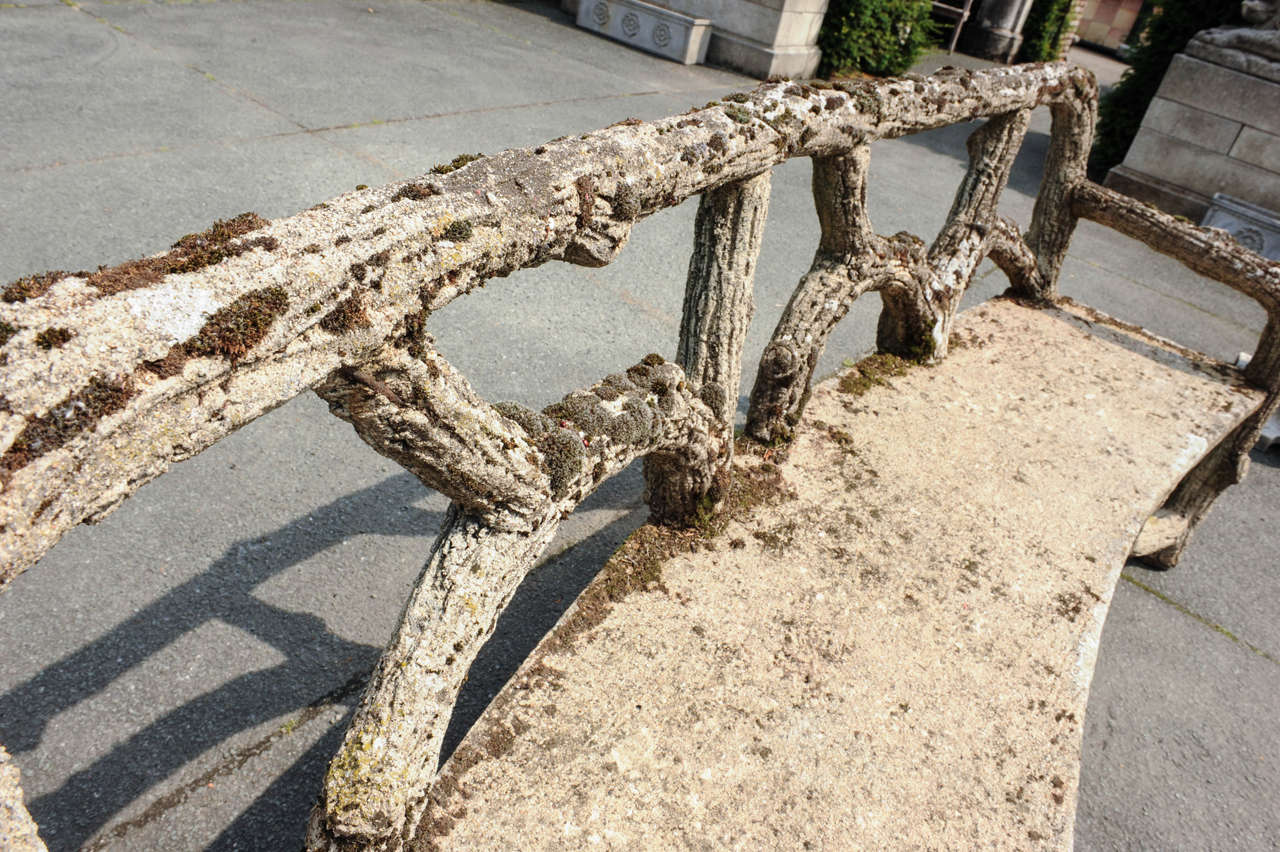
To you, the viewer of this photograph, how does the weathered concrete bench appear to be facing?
facing the viewer and to the right of the viewer

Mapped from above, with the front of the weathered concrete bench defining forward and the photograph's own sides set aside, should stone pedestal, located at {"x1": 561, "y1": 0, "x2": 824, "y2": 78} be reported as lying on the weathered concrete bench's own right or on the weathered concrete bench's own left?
on the weathered concrete bench's own left

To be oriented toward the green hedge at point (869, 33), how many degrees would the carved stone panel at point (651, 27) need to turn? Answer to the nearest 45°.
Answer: approximately 135° to its left

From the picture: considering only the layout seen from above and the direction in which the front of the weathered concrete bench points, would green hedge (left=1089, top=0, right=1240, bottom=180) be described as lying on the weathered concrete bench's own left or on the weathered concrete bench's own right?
on the weathered concrete bench's own left

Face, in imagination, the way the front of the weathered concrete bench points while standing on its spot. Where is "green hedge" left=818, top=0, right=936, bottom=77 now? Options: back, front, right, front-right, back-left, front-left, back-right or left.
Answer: back-left

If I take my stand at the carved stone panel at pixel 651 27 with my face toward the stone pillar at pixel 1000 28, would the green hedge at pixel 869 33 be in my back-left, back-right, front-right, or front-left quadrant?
front-right

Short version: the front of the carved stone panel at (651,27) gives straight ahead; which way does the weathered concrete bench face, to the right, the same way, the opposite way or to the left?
to the left

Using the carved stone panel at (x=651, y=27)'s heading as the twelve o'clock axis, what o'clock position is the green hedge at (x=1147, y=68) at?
The green hedge is roughly at 8 o'clock from the carved stone panel.

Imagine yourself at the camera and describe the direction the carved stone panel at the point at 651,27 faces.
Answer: facing the viewer and to the left of the viewer

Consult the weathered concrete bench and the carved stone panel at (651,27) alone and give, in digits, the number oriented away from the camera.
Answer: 0

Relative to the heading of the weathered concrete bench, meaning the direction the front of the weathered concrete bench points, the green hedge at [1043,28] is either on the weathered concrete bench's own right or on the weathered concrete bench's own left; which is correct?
on the weathered concrete bench's own left
